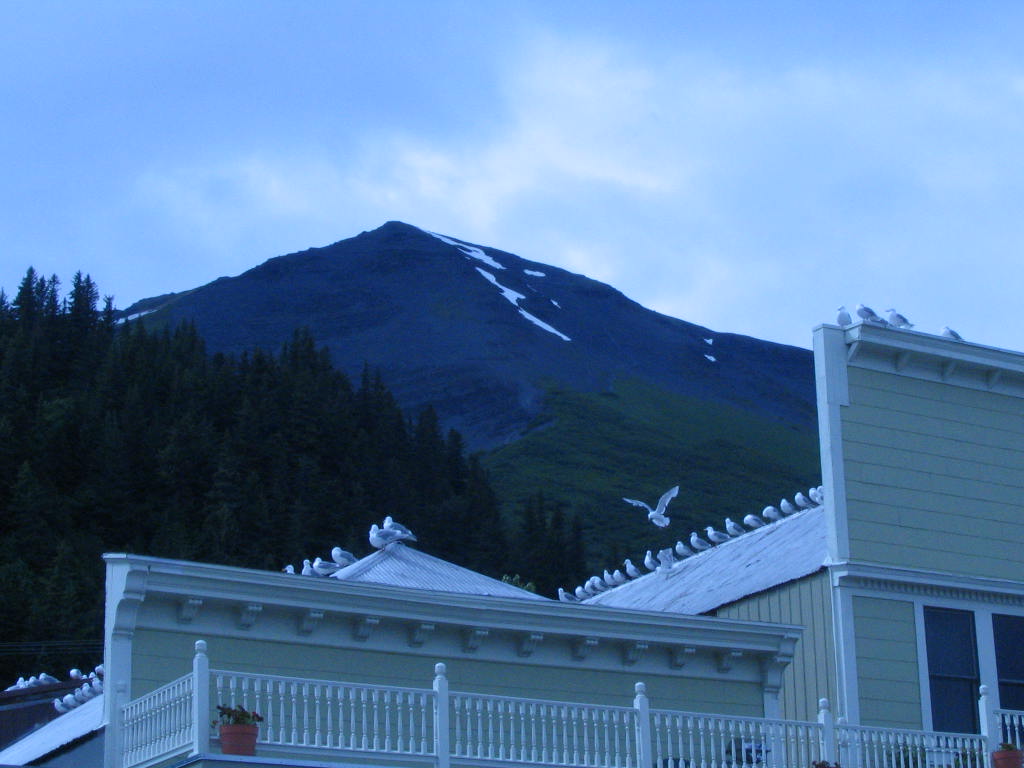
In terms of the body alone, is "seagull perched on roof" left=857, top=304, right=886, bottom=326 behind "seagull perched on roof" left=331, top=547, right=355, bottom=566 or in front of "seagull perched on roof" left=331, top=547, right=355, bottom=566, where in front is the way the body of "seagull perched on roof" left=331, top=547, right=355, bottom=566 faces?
behind

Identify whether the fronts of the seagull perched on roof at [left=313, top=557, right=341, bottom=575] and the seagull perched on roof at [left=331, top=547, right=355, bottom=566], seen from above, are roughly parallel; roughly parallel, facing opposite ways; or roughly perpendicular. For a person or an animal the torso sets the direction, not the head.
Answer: roughly parallel

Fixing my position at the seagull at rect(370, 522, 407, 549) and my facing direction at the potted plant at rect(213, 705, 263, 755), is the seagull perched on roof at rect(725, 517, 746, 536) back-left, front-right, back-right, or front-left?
back-left

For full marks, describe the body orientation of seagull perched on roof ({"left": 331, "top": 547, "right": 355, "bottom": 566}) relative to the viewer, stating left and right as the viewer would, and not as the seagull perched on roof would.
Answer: facing to the left of the viewer

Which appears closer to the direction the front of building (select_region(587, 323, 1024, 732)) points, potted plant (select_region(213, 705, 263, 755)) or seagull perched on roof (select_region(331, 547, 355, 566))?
the potted plant

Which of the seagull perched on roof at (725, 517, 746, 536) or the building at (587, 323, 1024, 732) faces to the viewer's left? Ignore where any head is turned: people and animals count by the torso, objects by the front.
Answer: the seagull perched on roof

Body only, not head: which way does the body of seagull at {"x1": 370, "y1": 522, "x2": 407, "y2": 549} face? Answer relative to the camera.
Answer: to the viewer's left

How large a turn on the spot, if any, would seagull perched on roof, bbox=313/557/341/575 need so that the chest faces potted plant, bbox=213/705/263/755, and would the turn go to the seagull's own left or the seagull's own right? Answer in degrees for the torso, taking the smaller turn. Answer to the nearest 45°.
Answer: approximately 90° to the seagull's own left

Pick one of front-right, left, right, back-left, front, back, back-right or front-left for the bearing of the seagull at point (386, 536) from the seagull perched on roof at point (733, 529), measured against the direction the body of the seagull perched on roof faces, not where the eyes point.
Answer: front-left
